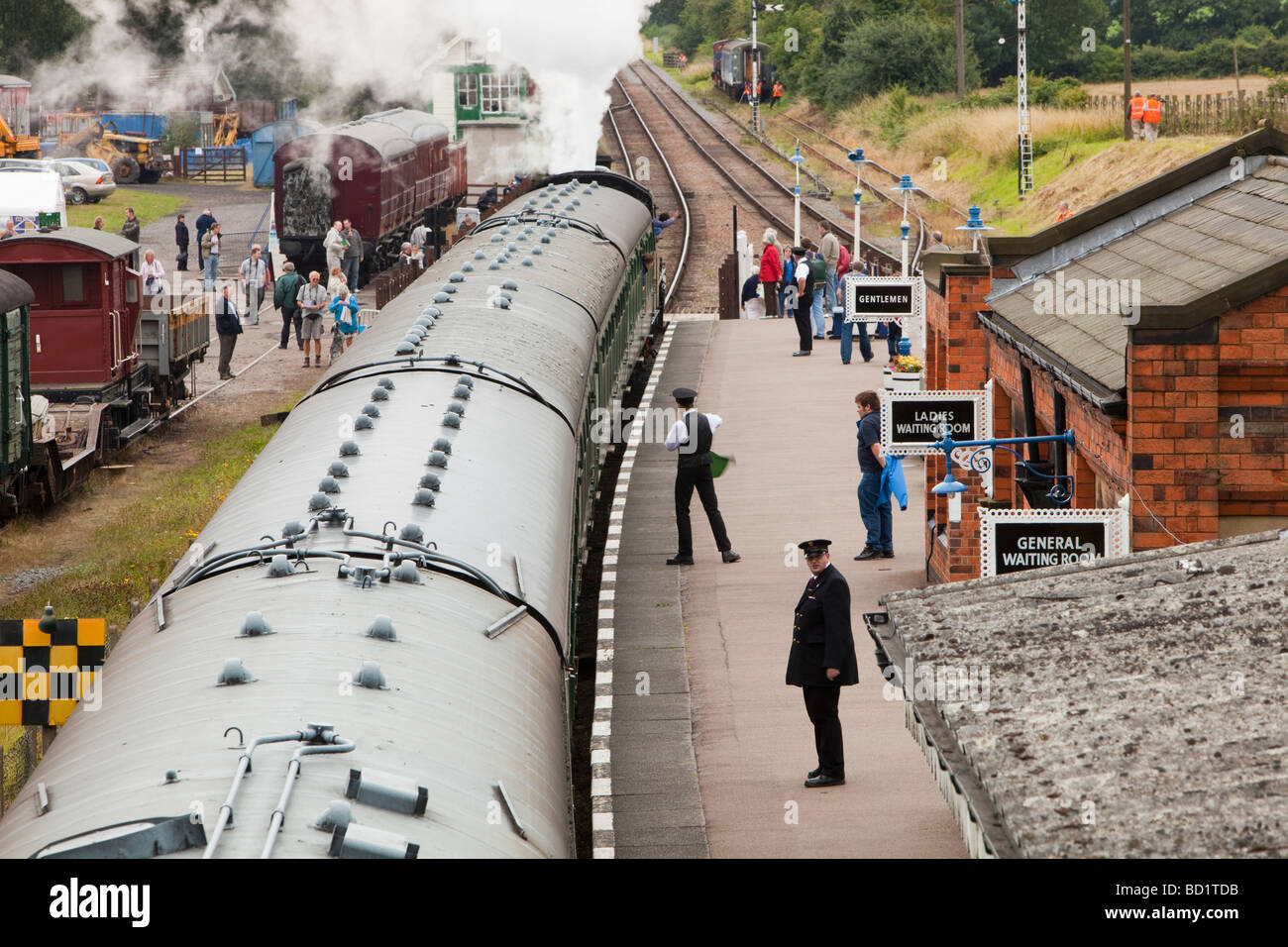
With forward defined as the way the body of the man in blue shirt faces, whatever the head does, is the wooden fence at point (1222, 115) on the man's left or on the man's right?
on the man's right

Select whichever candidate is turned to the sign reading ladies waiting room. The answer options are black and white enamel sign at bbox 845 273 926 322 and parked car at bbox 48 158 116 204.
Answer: the black and white enamel sign

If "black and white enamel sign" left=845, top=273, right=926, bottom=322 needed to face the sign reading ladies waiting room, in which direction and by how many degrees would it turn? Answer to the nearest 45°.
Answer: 0° — it already faces it

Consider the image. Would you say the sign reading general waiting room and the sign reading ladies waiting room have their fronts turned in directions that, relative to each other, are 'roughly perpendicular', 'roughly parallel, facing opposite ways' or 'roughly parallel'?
roughly parallel

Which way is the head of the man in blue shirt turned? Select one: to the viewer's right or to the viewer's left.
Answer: to the viewer's left

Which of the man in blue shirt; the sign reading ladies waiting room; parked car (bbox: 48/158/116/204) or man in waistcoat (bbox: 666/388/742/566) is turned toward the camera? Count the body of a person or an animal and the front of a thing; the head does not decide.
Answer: the sign reading ladies waiting room

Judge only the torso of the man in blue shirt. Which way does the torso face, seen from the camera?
to the viewer's left

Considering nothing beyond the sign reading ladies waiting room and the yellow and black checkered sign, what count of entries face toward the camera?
2

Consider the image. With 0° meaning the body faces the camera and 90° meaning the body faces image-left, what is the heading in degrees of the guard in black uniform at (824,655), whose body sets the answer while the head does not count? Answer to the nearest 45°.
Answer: approximately 45°

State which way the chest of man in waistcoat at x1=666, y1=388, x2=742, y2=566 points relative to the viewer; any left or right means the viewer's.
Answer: facing away from the viewer and to the left of the viewer

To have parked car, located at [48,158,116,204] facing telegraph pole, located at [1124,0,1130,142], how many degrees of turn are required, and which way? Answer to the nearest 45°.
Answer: approximately 180°

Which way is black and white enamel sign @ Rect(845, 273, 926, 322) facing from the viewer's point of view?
toward the camera

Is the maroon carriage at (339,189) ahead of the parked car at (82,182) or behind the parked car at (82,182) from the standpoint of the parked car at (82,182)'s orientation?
behind
